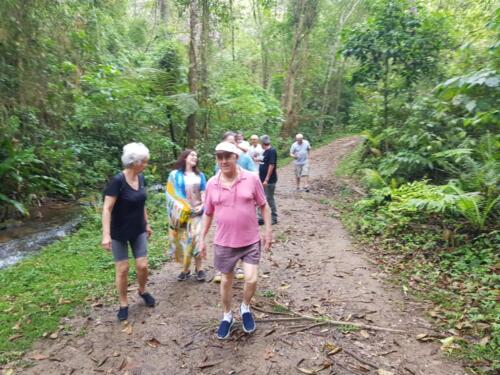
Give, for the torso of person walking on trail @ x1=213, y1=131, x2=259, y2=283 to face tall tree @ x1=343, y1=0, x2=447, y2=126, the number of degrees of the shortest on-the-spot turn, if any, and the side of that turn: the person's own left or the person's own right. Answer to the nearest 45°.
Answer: approximately 135° to the person's own left

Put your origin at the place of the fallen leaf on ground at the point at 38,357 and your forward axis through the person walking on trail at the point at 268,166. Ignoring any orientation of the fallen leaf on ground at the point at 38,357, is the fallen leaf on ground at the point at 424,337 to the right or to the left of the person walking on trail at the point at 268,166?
right

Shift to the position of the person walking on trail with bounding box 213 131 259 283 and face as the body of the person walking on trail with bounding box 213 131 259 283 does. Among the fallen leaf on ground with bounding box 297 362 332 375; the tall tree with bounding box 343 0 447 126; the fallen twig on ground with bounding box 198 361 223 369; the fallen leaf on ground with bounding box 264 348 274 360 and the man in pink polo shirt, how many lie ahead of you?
4

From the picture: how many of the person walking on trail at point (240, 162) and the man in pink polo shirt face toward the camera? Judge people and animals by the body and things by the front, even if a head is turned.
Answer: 2

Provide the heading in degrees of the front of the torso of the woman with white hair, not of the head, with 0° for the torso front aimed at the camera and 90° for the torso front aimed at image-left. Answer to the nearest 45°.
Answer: approximately 315°

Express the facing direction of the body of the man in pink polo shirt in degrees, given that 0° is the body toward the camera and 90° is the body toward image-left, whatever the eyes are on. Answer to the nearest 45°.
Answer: approximately 0°

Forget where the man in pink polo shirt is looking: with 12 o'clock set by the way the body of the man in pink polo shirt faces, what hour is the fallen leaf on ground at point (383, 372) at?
The fallen leaf on ground is roughly at 10 o'clock from the man in pink polo shirt.

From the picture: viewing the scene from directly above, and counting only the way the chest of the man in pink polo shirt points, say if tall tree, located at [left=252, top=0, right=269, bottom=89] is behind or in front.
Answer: behind

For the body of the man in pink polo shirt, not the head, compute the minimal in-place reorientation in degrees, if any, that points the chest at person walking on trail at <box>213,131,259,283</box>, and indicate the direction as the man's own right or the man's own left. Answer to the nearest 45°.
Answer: approximately 180°

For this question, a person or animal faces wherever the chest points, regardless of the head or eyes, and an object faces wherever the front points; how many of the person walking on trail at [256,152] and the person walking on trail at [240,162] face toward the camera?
2
